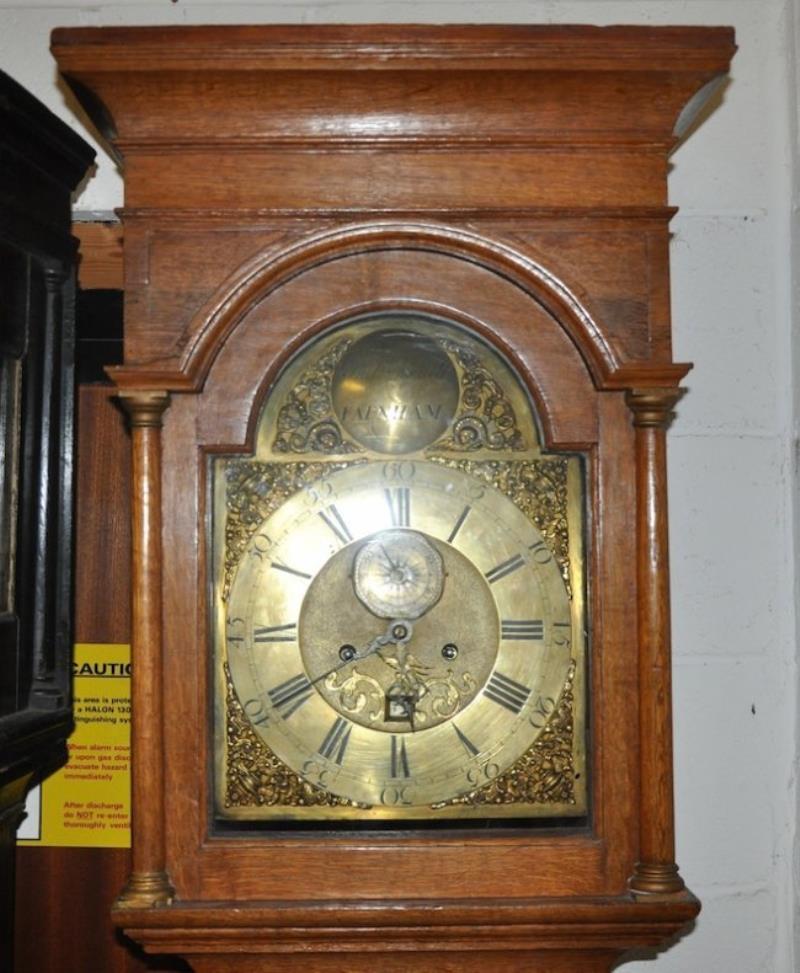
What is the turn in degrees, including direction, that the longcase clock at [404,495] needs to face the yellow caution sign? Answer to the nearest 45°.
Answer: approximately 135° to its right

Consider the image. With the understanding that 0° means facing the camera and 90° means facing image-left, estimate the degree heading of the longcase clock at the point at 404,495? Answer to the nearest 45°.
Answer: approximately 0°

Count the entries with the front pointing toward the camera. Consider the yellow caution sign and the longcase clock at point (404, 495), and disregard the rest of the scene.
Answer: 2

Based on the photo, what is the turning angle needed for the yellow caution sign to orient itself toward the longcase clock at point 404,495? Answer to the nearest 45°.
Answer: approximately 45° to its left
